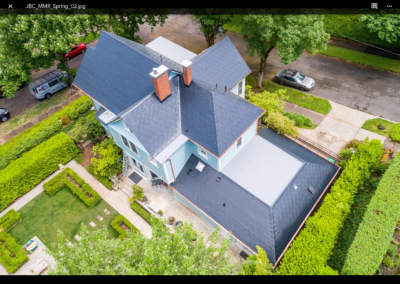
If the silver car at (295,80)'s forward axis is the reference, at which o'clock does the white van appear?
The white van is roughly at 4 o'clock from the silver car.

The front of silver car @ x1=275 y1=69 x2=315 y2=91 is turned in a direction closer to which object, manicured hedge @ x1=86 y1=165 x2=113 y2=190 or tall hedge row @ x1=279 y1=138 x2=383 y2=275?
the tall hedge row

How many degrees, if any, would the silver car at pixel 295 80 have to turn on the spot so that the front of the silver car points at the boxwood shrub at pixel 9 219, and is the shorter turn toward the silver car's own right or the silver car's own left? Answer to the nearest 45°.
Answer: approximately 90° to the silver car's own right

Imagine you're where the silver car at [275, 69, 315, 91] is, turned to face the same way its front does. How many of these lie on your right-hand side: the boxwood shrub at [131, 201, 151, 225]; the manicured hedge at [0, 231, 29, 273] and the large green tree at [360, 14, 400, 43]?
2

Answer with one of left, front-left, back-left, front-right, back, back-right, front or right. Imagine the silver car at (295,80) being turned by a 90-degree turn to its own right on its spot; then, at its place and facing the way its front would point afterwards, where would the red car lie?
front-right

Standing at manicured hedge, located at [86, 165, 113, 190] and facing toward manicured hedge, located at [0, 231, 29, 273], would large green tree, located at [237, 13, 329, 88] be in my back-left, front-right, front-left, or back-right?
back-left

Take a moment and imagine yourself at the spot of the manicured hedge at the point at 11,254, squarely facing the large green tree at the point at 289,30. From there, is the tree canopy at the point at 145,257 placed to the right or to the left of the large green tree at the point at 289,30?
right

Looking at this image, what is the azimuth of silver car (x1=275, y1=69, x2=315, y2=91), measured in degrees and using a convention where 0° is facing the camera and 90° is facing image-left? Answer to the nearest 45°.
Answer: approximately 315°
